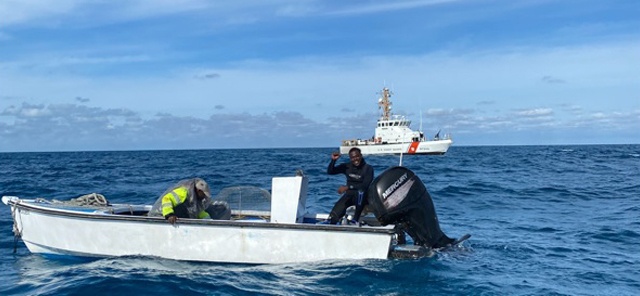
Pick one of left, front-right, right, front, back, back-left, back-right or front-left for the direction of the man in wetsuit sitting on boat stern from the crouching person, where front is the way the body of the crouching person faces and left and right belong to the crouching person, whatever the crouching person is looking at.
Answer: front-left
